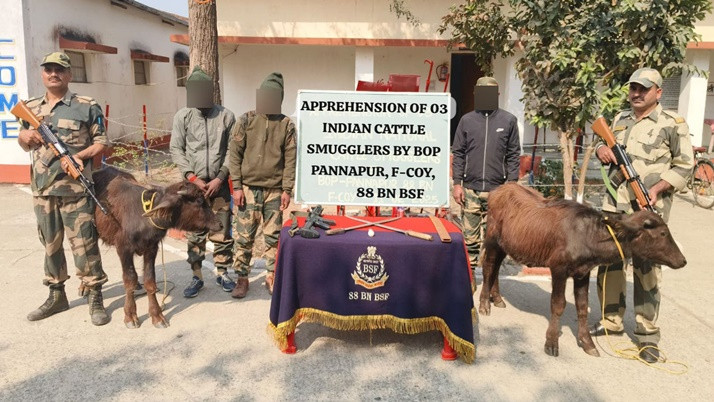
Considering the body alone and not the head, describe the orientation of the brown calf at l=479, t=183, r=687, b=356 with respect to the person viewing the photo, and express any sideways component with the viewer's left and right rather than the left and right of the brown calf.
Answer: facing the viewer and to the right of the viewer

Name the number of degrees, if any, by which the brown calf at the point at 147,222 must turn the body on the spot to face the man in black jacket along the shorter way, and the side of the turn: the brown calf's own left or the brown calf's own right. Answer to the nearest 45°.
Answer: approximately 45° to the brown calf's own left

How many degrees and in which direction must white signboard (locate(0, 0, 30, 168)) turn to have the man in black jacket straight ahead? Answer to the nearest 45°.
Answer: approximately 45° to its left

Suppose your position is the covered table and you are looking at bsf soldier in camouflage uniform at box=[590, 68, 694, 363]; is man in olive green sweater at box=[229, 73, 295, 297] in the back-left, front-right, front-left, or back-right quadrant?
back-left

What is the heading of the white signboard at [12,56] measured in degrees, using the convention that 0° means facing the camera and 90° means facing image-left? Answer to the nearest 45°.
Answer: approximately 0°

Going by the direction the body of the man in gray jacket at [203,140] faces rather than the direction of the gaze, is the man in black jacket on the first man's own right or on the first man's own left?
on the first man's own left

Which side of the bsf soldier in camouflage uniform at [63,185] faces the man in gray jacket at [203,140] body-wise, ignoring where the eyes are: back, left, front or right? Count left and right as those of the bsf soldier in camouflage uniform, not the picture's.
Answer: left

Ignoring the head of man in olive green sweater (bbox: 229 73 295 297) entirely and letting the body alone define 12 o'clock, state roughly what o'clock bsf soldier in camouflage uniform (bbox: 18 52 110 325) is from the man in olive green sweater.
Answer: The bsf soldier in camouflage uniform is roughly at 3 o'clock from the man in olive green sweater.

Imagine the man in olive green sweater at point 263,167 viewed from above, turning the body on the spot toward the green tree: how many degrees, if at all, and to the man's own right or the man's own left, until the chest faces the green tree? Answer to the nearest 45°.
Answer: approximately 90° to the man's own left
